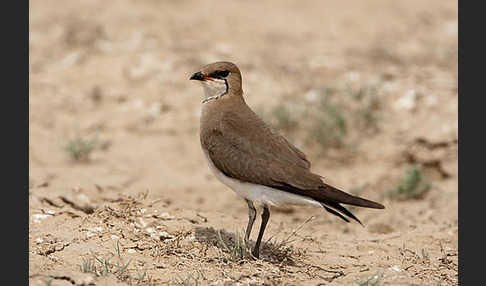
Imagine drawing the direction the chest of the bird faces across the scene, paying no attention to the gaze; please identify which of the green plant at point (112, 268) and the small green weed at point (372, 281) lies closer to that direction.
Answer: the green plant

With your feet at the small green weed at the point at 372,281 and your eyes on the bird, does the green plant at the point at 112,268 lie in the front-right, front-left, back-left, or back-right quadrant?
front-left

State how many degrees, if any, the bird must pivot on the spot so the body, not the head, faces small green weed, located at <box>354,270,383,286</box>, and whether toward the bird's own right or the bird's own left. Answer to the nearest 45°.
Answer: approximately 135° to the bird's own left

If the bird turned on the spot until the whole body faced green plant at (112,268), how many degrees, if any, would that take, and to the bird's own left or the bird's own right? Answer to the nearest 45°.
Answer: approximately 45° to the bird's own left

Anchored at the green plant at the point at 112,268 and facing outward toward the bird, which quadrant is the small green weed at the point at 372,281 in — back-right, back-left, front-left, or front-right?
front-right

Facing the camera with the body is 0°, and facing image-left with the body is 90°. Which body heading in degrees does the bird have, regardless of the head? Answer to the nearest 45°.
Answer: approximately 90°
